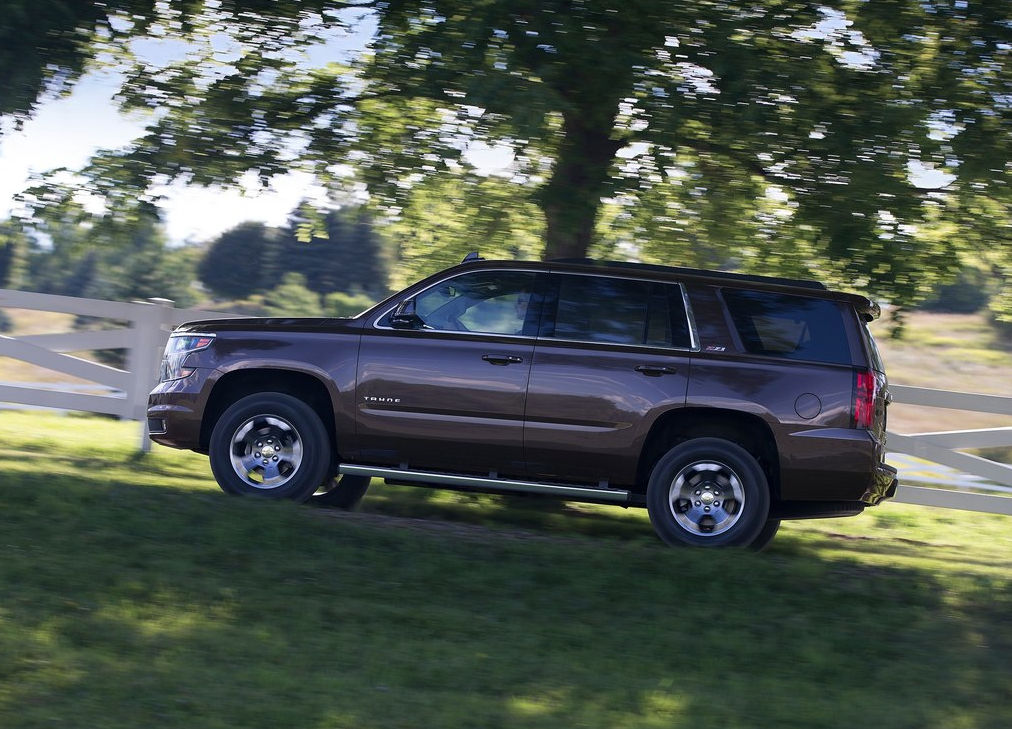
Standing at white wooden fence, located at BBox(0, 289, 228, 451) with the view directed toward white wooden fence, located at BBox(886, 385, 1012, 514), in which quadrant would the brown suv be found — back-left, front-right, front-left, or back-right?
front-right

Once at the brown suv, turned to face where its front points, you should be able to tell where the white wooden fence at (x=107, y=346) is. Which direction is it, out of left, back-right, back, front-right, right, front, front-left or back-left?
front-right

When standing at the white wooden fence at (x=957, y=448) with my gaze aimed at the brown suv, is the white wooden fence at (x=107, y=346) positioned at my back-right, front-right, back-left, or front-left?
front-right

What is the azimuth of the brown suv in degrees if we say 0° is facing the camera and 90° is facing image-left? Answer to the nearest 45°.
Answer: approximately 90°

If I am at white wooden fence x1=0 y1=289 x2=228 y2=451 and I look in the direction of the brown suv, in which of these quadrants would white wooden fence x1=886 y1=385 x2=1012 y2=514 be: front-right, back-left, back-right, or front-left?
front-left

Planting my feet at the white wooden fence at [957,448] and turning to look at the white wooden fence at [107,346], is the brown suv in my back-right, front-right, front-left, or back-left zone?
front-left

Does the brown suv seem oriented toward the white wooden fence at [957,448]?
no
